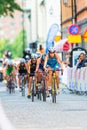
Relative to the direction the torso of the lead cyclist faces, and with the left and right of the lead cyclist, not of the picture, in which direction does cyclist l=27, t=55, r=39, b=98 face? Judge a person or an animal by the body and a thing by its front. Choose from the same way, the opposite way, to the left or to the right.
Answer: the same way

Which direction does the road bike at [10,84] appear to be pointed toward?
toward the camera

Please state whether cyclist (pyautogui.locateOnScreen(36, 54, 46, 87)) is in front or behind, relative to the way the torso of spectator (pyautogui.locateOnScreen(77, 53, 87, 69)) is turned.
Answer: in front

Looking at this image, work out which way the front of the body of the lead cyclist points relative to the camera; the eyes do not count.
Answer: toward the camera

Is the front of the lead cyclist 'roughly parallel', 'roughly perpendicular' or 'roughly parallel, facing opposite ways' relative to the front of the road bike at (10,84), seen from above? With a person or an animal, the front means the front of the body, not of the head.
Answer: roughly parallel
